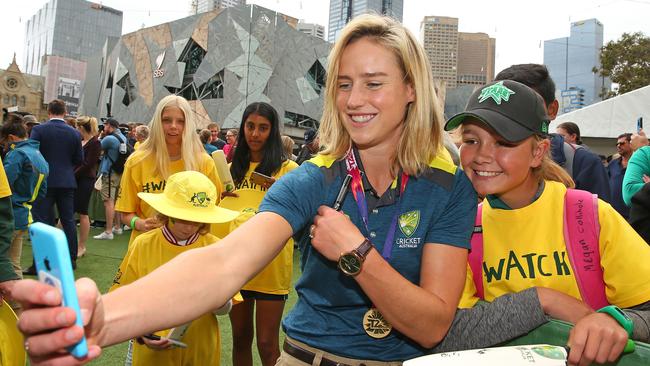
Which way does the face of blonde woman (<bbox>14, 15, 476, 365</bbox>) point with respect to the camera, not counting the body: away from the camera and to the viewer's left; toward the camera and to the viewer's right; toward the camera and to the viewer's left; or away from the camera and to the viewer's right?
toward the camera and to the viewer's left

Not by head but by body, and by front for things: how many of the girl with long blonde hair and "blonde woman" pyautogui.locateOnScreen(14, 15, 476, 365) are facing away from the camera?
0

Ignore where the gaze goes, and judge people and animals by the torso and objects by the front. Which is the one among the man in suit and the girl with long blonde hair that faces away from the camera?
the man in suit

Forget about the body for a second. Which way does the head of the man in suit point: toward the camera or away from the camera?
away from the camera

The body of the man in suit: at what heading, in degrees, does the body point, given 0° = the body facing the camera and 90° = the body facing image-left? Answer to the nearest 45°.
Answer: approximately 180°

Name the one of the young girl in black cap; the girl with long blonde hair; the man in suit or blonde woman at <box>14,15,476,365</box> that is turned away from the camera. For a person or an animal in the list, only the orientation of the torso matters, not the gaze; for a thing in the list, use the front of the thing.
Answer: the man in suit

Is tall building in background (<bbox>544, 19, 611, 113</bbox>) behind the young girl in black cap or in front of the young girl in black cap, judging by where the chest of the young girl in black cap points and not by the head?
behind

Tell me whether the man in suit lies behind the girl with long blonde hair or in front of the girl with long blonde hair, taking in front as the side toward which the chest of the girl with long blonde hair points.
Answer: behind

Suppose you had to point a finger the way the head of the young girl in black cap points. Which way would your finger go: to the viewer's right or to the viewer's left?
to the viewer's left

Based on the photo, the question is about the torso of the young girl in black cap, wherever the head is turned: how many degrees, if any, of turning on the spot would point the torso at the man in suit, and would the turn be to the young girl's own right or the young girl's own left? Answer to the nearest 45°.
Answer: approximately 90° to the young girl's own right

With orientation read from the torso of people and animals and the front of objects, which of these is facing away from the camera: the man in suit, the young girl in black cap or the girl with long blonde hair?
the man in suit
